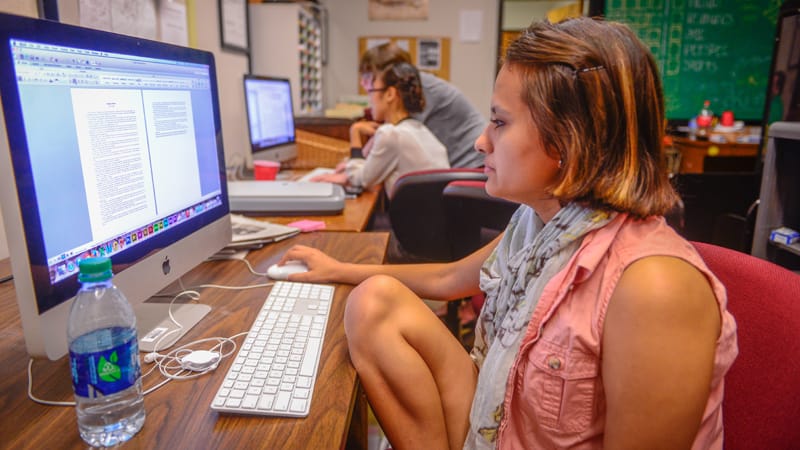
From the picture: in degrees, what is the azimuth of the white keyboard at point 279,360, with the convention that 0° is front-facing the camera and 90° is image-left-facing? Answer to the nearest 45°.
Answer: approximately 270°

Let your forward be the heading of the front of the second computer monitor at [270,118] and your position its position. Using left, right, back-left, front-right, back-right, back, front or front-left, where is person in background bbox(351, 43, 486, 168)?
front-left

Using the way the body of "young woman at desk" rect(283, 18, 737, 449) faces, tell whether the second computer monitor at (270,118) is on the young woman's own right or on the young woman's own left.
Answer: on the young woman's own right

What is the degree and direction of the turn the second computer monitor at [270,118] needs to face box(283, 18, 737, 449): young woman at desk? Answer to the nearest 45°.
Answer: approximately 45° to its right

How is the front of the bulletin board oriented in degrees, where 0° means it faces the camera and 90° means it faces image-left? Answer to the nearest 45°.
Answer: approximately 0°

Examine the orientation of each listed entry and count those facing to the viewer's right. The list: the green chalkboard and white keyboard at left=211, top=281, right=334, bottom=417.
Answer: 1

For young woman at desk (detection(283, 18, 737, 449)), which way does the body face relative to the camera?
to the viewer's left

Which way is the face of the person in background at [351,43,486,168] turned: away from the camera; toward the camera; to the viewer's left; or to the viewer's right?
to the viewer's left

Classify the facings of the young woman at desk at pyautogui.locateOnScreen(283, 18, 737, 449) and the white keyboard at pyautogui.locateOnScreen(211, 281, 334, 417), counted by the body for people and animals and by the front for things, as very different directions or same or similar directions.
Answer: very different directions

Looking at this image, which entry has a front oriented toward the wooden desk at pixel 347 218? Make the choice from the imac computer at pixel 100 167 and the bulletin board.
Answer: the bulletin board

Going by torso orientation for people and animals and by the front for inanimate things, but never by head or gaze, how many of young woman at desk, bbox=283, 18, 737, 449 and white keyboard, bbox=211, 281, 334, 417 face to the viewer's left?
1

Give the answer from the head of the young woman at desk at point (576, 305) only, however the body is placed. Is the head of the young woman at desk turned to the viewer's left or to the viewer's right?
to the viewer's left

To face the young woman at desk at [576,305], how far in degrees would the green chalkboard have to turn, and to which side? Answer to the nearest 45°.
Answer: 0° — it already faces them

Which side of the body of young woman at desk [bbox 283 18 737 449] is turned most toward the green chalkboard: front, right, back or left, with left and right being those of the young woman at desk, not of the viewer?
right

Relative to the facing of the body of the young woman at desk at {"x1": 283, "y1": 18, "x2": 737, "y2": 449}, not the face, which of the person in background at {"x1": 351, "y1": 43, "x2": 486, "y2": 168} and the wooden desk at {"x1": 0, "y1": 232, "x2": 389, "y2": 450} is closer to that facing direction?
the wooden desk
